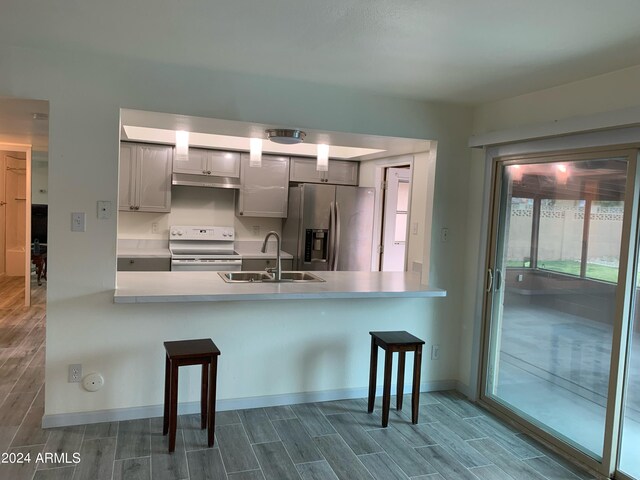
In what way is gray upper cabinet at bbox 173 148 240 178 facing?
toward the camera

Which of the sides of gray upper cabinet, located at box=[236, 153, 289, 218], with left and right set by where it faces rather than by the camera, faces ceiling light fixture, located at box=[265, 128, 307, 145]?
front

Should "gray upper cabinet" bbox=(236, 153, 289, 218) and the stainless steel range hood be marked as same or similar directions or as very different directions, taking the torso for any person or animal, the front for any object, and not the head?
same or similar directions

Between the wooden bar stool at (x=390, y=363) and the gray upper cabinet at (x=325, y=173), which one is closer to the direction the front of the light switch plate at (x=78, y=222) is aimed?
the wooden bar stool

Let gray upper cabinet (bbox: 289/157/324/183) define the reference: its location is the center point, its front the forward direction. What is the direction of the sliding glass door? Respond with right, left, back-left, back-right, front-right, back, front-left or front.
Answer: front-left

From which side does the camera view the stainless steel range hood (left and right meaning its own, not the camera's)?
front

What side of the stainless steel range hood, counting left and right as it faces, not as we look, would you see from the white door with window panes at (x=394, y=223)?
left

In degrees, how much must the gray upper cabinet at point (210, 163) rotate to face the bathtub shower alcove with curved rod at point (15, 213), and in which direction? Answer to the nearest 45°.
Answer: approximately 135° to its right

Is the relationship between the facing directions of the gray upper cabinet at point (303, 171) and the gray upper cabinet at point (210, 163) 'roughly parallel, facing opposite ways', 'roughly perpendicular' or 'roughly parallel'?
roughly parallel

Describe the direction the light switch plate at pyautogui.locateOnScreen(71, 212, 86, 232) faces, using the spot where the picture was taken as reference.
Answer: facing the viewer

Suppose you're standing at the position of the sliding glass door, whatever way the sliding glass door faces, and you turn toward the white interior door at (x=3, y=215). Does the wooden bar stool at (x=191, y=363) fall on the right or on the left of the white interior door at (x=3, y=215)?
left

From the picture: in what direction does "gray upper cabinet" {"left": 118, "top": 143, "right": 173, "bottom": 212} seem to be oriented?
toward the camera

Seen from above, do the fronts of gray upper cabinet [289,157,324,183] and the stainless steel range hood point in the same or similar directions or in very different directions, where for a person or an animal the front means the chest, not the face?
same or similar directions

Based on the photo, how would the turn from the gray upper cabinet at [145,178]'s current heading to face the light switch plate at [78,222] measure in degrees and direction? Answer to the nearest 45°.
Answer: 0° — it already faces it
